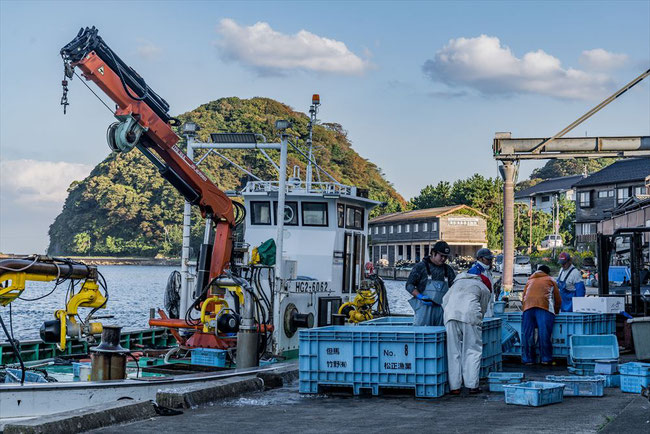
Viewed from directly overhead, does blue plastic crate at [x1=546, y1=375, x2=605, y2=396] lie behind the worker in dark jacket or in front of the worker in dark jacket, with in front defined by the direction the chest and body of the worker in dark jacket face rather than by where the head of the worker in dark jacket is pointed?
in front

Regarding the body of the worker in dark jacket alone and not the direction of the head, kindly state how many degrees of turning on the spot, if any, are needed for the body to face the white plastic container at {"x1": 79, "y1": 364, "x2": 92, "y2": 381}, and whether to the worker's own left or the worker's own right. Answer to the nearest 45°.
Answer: approximately 135° to the worker's own right

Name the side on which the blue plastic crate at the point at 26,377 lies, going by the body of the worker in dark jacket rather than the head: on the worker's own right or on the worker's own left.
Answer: on the worker's own right

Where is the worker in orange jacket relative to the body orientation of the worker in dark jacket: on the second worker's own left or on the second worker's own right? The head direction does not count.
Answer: on the second worker's own left

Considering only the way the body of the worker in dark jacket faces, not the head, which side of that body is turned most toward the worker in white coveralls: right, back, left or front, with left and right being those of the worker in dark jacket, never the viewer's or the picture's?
front

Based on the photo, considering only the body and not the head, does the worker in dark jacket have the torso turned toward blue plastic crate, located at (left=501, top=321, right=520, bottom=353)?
no

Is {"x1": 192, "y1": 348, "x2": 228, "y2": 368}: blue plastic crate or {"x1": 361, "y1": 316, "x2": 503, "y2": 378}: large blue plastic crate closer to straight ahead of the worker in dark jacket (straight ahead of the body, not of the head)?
the large blue plastic crate

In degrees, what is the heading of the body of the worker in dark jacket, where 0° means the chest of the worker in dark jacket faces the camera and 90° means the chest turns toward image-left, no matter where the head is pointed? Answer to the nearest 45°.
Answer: approximately 315°

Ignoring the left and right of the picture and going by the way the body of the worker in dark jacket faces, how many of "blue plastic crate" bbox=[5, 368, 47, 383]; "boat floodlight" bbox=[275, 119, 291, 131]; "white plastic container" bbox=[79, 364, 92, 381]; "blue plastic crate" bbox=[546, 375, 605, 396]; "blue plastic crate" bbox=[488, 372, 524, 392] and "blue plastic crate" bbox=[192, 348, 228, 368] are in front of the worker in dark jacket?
2

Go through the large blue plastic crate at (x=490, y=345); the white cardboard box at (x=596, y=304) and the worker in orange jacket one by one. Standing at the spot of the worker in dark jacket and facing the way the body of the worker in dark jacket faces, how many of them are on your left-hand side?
3

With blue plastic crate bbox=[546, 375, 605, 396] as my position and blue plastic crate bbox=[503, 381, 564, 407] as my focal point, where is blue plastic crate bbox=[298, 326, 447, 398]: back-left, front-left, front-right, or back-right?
front-right

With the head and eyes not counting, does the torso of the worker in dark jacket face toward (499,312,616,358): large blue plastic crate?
no

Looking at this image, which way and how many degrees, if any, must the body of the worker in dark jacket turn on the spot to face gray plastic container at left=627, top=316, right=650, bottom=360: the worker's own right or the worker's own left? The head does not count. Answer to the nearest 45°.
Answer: approximately 45° to the worker's own left

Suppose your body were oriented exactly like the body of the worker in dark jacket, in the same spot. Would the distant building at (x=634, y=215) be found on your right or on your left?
on your left

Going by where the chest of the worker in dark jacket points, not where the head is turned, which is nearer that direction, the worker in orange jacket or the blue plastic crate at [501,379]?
the blue plastic crate

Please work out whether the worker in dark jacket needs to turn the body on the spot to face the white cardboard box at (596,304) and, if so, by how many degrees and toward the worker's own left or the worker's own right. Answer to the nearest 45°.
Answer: approximately 90° to the worker's own left

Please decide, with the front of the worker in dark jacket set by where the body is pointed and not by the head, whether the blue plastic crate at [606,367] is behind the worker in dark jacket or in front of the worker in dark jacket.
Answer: in front
